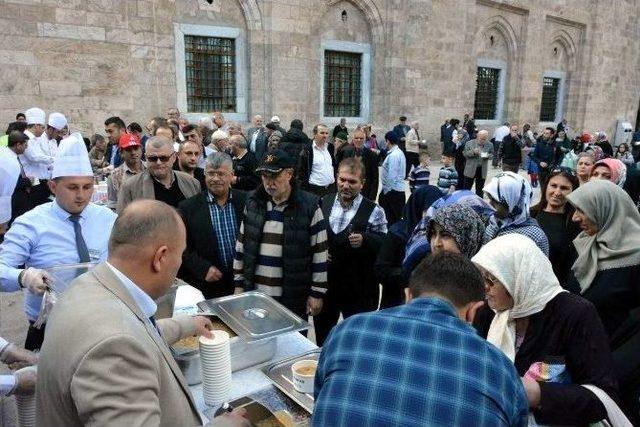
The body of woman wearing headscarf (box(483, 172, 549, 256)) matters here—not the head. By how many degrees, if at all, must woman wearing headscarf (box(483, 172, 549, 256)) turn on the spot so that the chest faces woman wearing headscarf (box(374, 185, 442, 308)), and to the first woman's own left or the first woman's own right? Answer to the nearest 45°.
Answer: approximately 45° to the first woman's own right

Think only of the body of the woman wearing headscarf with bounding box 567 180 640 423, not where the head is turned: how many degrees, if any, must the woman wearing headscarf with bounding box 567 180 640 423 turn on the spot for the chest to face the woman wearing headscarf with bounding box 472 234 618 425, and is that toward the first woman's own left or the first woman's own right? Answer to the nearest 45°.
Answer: approximately 90° to the first woman's own left

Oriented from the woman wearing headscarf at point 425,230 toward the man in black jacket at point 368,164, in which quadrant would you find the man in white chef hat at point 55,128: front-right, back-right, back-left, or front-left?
front-left

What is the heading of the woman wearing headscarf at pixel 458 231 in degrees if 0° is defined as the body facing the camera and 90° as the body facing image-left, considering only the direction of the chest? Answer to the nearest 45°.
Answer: approximately 45°

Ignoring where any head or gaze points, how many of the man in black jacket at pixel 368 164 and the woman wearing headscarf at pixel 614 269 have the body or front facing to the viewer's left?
1

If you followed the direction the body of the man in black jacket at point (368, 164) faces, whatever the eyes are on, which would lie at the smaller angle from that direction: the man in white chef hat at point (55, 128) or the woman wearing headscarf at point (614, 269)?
the woman wearing headscarf

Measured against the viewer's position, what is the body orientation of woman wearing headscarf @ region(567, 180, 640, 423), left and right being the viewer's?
facing to the left of the viewer

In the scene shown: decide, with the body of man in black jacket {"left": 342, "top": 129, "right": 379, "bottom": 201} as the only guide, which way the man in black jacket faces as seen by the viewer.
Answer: toward the camera

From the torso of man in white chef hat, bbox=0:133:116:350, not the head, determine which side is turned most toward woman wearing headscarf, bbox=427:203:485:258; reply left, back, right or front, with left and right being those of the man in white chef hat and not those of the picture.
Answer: front

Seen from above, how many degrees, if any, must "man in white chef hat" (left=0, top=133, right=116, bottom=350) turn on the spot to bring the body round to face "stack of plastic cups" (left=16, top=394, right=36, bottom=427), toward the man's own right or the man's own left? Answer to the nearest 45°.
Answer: approximately 45° to the man's own right

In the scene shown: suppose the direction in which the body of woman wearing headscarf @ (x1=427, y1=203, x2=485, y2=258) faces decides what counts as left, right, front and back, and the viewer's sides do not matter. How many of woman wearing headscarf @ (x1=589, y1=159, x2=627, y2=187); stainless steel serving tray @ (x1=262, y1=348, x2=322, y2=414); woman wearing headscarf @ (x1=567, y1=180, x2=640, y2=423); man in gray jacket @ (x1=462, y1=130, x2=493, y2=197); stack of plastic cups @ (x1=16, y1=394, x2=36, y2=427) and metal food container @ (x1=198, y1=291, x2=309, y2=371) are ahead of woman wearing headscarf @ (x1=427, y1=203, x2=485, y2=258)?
3

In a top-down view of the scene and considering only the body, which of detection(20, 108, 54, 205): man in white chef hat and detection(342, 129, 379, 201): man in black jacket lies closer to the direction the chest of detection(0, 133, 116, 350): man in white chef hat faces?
the man in black jacket

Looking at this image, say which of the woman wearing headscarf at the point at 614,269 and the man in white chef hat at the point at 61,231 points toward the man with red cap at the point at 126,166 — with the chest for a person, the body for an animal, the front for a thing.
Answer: the woman wearing headscarf

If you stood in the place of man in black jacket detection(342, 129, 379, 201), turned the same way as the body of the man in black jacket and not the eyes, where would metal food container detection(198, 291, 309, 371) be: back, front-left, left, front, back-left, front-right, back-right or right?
front

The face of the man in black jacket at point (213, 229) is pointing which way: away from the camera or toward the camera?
toward the camera

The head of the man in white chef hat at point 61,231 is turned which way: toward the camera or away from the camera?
toward the camera

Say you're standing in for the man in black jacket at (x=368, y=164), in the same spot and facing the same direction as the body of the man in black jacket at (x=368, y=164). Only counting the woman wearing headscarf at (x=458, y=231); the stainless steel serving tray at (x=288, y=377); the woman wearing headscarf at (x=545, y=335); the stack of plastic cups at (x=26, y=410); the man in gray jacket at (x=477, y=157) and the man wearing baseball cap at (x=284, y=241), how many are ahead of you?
5

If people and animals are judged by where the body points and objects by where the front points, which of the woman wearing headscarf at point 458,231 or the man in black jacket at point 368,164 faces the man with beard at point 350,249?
the man in black jacket

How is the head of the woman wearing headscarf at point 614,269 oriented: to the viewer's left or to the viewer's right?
to the viewer's left

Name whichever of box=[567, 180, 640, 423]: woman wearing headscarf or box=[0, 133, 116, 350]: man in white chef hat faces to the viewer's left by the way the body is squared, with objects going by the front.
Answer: the woman wearing headscarf

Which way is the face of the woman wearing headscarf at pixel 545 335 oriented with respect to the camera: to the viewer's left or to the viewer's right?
to the viewer's left
